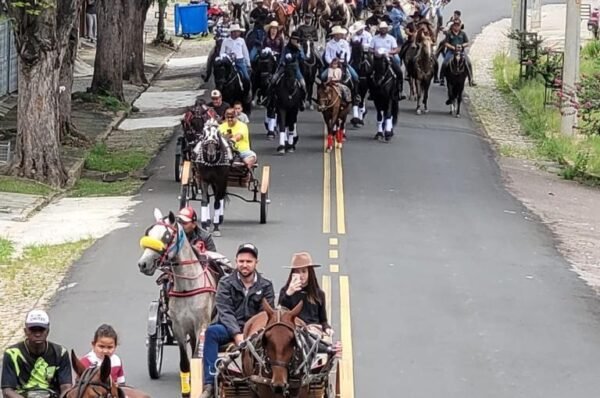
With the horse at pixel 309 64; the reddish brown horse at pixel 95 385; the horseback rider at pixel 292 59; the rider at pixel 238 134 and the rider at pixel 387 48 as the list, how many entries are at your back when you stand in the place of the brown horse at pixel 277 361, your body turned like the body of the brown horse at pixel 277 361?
4

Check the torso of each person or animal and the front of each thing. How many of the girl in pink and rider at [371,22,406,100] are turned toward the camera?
2

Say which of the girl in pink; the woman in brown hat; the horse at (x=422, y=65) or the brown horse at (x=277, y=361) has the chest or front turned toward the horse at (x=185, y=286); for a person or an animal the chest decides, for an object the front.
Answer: the horse at (x=422, y=65)

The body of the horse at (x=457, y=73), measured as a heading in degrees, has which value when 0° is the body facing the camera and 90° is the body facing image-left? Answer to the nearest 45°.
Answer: approximately 0°

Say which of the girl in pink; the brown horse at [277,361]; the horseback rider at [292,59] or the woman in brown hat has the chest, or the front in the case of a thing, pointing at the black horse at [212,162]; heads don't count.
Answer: the horseback rider

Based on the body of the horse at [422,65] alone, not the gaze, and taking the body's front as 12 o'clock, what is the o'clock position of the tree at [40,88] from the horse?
The tree is roughly at 1 o'clock from the horse.

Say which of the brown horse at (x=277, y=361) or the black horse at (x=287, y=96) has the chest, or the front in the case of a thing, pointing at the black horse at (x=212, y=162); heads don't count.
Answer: the black horse at (x=287, y=96)

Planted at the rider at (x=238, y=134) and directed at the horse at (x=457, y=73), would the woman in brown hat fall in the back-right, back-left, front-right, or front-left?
back-right

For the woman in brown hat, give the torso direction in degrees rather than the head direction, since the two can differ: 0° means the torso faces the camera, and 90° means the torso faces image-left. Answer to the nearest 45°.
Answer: approximately 0°
